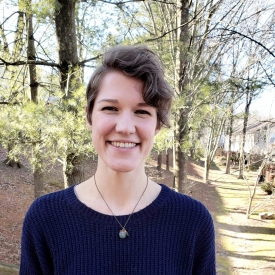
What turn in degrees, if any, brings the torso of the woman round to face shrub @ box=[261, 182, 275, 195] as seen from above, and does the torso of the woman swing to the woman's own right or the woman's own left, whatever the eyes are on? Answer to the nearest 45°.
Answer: approximately 135° to the woman's own left

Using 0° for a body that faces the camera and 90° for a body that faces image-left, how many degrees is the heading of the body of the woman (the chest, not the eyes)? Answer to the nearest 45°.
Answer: approximately 0°

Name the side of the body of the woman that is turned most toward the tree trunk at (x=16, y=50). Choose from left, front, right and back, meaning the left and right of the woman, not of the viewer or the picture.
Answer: back

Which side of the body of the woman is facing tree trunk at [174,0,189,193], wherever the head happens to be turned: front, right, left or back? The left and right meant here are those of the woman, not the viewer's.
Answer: back

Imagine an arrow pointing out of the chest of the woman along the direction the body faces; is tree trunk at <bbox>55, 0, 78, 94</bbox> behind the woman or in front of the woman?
behind

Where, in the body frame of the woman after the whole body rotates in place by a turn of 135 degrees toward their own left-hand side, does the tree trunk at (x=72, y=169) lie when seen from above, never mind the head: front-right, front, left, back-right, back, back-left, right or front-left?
front-left
